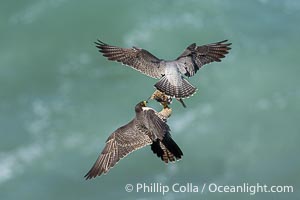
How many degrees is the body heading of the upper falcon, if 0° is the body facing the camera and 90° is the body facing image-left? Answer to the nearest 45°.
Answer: approximately 180°
